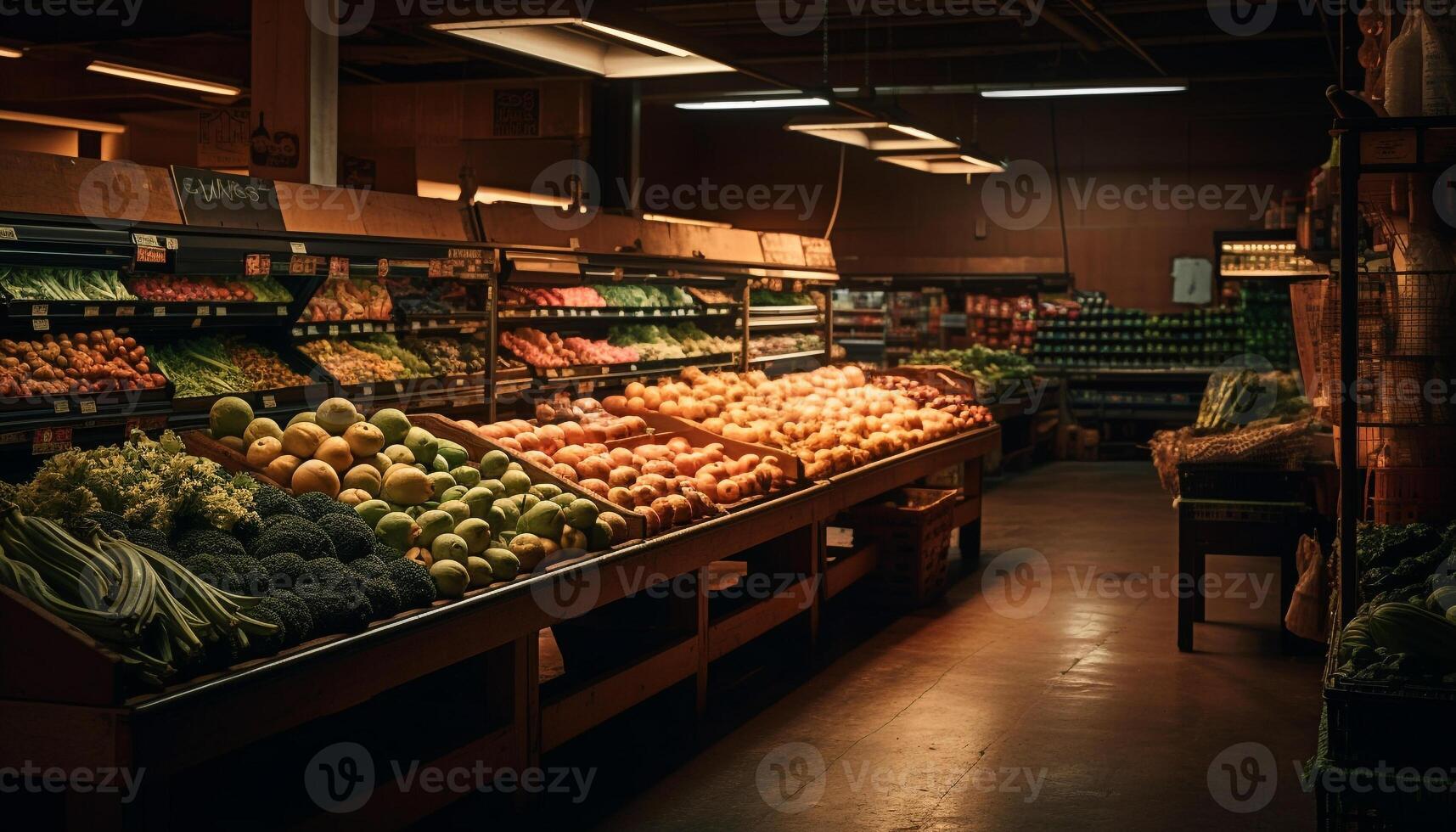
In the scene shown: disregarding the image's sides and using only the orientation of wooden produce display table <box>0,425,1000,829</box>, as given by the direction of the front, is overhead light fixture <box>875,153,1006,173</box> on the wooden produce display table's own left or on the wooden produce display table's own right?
on the wooden produce display table's own left

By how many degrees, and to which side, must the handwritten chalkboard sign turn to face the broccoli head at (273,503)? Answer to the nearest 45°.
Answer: approximately 45° to its right

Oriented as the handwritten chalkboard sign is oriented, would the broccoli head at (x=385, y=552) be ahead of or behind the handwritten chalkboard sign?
ahead

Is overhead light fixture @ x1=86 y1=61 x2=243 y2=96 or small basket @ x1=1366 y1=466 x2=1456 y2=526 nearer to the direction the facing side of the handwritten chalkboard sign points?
the small basket

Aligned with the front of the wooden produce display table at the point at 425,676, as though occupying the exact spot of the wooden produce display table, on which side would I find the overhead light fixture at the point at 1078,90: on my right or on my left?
on my left

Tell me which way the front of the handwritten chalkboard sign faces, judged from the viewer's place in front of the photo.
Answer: facing the viewer and to the right of the viewer

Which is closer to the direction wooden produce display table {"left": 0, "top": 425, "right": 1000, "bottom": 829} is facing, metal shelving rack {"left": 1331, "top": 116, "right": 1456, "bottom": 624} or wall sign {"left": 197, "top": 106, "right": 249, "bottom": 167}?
the metal shelving rack

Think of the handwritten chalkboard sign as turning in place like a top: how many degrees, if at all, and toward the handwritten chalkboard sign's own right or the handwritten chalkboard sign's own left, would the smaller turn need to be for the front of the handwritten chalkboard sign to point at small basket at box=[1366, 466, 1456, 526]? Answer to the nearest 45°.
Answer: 0° — it already faces it

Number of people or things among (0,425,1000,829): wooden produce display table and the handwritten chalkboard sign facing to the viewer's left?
0

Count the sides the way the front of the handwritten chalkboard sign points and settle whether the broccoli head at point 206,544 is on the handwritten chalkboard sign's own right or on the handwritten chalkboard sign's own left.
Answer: on the handwritten chalkboard sign's own right

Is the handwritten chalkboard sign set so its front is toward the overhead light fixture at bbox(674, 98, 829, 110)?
no

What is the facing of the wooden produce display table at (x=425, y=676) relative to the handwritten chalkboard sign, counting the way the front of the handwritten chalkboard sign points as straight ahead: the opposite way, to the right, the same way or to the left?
the same way
